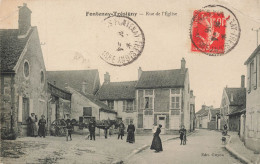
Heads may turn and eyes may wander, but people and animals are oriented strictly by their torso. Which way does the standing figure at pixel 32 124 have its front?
toward the camera

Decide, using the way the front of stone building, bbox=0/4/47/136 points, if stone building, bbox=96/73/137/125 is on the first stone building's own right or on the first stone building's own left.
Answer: on the first stone building's own left

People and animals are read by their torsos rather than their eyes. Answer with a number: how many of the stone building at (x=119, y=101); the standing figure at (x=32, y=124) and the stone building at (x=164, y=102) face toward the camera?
3

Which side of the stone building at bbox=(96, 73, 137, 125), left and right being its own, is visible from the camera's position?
front

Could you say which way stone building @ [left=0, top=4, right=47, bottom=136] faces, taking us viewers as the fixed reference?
facing the viewer and to the right of the viewer

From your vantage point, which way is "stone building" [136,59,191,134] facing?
toward the camera

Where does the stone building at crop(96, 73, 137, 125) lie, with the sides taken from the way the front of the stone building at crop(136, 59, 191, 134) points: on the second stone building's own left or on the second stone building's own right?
on the second stone building's own right

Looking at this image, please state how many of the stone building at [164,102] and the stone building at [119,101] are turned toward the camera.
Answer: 2

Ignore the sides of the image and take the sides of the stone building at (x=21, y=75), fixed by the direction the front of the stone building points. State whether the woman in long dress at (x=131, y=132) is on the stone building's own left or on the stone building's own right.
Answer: on the stone building's own left

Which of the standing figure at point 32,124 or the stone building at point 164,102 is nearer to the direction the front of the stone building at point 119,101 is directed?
the standing figure
